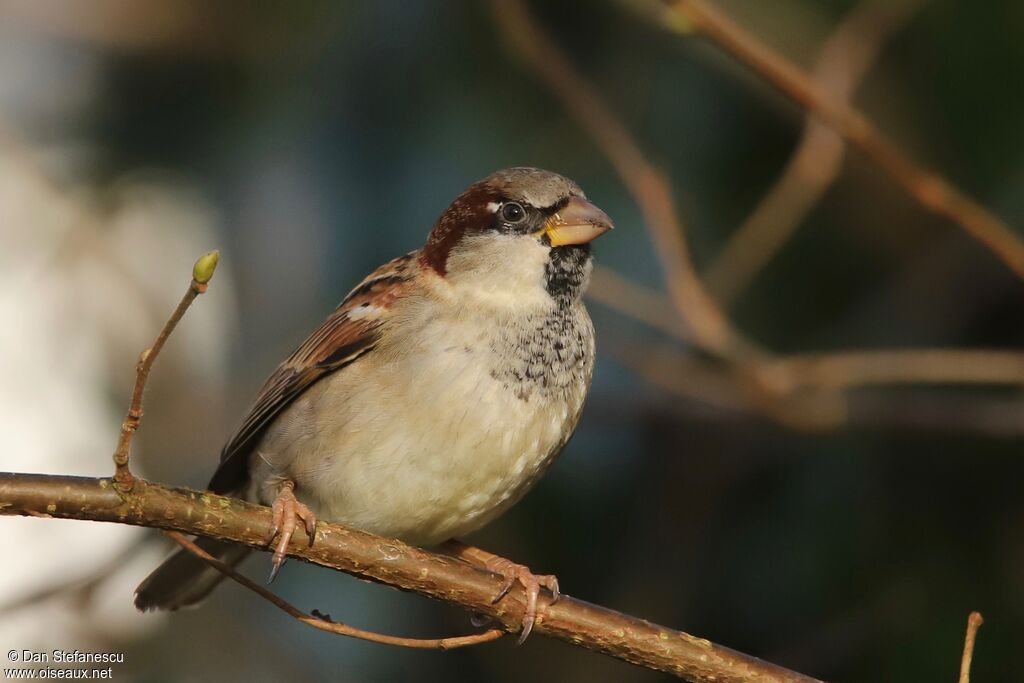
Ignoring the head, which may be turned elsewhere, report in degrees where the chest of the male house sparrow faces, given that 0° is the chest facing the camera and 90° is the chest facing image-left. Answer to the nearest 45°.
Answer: approximately 315°

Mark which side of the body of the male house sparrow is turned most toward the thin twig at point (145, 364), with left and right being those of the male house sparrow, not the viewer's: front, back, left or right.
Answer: right

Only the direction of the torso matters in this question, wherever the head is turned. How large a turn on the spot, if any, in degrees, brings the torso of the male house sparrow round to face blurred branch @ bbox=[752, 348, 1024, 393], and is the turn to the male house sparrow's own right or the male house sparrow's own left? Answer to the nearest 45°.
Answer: approximately 45° to the male house sparrow's own left
